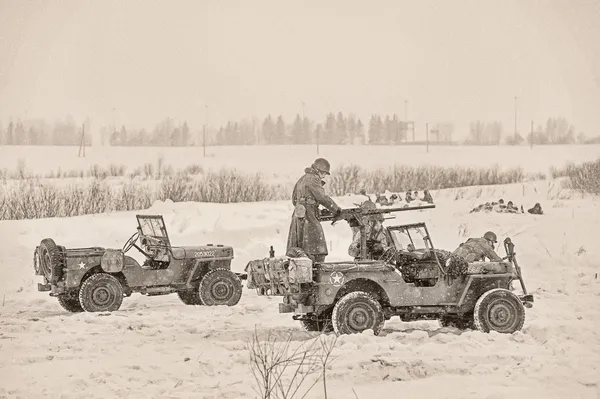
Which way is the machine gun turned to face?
to the viewer's right

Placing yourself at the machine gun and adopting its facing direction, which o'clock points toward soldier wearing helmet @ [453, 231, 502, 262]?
The soldier wearing helmet is roughly at 11 o'clock from the machine gun.

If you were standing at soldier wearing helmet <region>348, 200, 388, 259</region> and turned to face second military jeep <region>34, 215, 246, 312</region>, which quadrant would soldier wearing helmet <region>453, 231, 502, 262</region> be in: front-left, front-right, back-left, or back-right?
back-right

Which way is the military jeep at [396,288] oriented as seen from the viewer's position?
to the viewer's right
